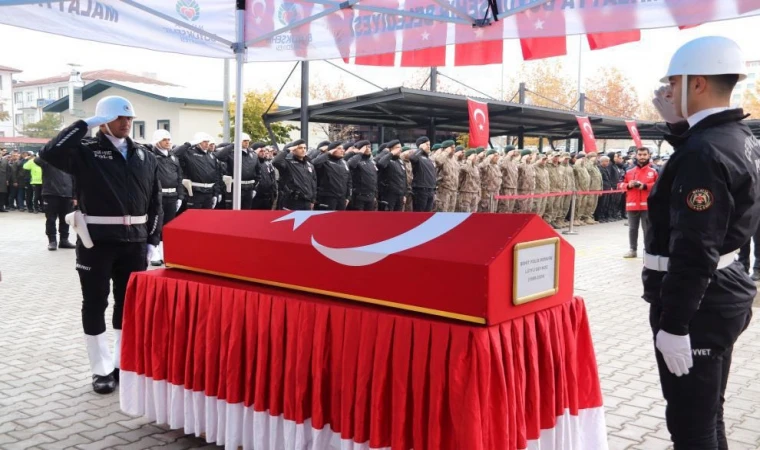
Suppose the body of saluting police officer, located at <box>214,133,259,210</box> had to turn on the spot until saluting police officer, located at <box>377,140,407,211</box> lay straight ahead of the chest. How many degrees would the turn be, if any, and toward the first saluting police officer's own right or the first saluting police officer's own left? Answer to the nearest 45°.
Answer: approximately 135° to the first saluting police officer's own left

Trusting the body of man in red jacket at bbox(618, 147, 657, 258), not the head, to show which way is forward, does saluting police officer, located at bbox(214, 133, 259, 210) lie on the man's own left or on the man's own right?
on the man's own right

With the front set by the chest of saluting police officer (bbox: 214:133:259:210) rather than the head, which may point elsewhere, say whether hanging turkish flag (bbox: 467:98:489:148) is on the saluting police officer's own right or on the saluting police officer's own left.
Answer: on the saluting police officer's own left

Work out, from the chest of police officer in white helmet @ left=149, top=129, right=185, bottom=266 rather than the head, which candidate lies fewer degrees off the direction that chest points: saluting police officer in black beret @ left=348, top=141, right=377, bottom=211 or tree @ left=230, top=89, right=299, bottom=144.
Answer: the saluting police officer in black beret

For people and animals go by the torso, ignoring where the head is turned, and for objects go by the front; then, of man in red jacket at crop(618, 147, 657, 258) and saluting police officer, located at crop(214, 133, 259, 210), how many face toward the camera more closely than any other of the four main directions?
2

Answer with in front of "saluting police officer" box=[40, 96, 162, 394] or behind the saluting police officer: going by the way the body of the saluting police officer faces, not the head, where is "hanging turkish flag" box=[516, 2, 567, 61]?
in front

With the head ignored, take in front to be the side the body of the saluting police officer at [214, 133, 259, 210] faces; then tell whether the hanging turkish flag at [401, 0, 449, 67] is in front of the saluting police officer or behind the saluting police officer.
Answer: in front
